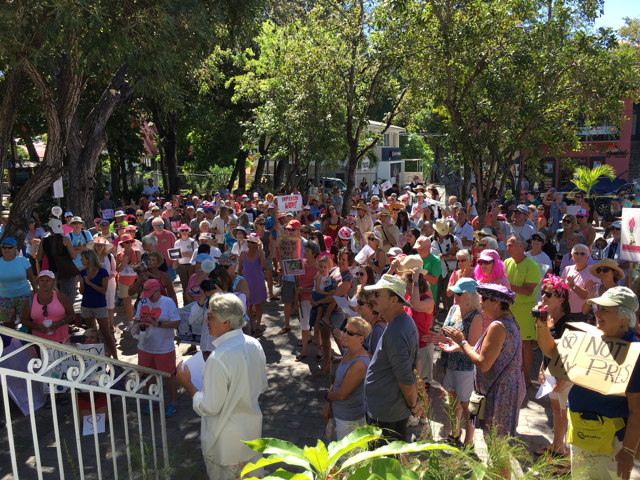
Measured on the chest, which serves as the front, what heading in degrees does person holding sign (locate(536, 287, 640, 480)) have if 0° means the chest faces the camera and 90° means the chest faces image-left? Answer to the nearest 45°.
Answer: approximately 45°

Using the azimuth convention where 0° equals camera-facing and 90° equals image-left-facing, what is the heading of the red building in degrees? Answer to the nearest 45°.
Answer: approximately 0°

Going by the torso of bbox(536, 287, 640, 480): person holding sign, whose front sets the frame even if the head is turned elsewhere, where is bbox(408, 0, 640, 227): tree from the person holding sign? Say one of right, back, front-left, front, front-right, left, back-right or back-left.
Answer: back-right

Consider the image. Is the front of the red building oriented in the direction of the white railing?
yes

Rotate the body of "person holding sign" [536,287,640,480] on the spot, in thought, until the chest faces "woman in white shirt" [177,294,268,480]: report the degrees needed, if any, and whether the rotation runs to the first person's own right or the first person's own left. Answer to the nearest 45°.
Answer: approximately 45° to the first person's own right
